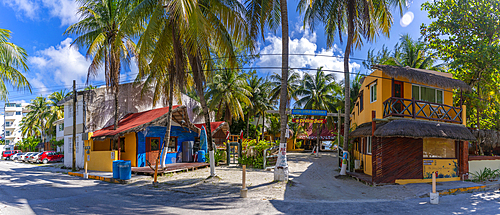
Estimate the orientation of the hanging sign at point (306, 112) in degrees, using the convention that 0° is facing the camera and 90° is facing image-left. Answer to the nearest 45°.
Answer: approximately 0°

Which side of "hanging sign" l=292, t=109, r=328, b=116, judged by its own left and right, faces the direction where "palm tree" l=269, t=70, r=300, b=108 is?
back

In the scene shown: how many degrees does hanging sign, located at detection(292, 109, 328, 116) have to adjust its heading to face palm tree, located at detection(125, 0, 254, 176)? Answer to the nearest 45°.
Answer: approximately 45° to its right

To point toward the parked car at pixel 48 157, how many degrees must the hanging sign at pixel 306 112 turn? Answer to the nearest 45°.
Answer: approximately 135° to its right
